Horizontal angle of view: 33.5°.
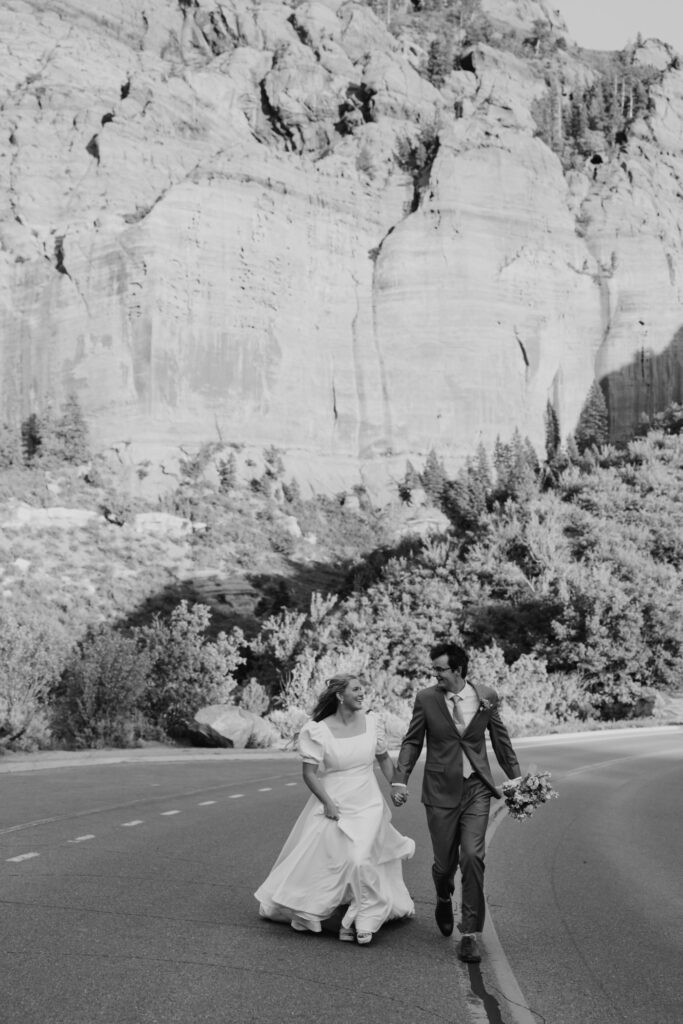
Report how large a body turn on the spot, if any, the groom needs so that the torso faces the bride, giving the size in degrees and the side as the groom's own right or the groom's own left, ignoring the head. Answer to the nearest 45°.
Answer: approximately 90° to the groom's own right

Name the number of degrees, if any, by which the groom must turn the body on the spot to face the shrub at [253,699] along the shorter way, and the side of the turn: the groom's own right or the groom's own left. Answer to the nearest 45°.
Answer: approximately 180°

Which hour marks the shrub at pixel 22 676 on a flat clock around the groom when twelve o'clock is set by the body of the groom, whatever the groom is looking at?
The shrub is roughly at 5 o'clock from the groom.

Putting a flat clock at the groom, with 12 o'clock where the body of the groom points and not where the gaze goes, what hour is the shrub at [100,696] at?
The shrub is roughly at 5 o'clock from the groom.

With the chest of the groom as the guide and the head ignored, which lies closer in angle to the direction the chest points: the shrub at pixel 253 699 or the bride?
the bride

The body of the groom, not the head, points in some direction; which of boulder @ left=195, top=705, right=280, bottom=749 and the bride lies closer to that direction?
the bride

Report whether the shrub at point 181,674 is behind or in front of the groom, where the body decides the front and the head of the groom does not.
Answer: behind

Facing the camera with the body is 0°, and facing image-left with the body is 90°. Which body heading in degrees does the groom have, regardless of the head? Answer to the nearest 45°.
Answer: approximately 0°

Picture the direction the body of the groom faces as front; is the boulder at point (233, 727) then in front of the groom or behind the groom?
behind
